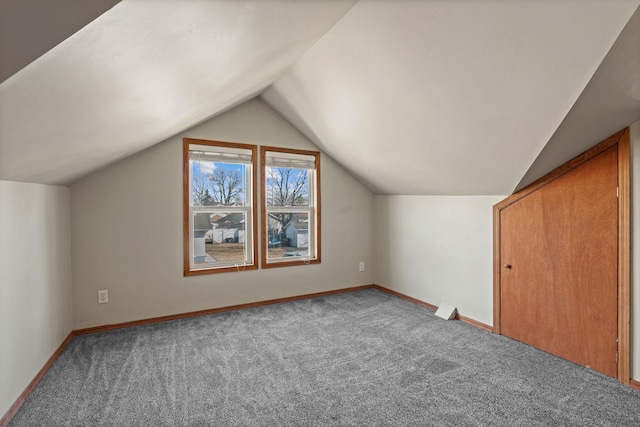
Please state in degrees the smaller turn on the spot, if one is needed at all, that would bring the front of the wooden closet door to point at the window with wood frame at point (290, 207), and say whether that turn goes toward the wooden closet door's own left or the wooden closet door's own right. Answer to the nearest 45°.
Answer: approximately 45° to the wooden closet door's own right

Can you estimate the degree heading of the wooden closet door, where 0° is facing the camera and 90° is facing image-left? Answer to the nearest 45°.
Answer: approximately 45°

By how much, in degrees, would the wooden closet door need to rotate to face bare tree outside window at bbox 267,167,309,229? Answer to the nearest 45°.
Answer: approximately 45° to its right

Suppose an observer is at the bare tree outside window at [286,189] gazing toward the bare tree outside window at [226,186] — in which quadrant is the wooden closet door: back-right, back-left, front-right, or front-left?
back-left

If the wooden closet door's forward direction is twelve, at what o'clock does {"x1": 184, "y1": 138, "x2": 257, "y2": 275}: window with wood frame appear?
The window with wood frame is roughly at 1 o'clock from the wooden closet door.
